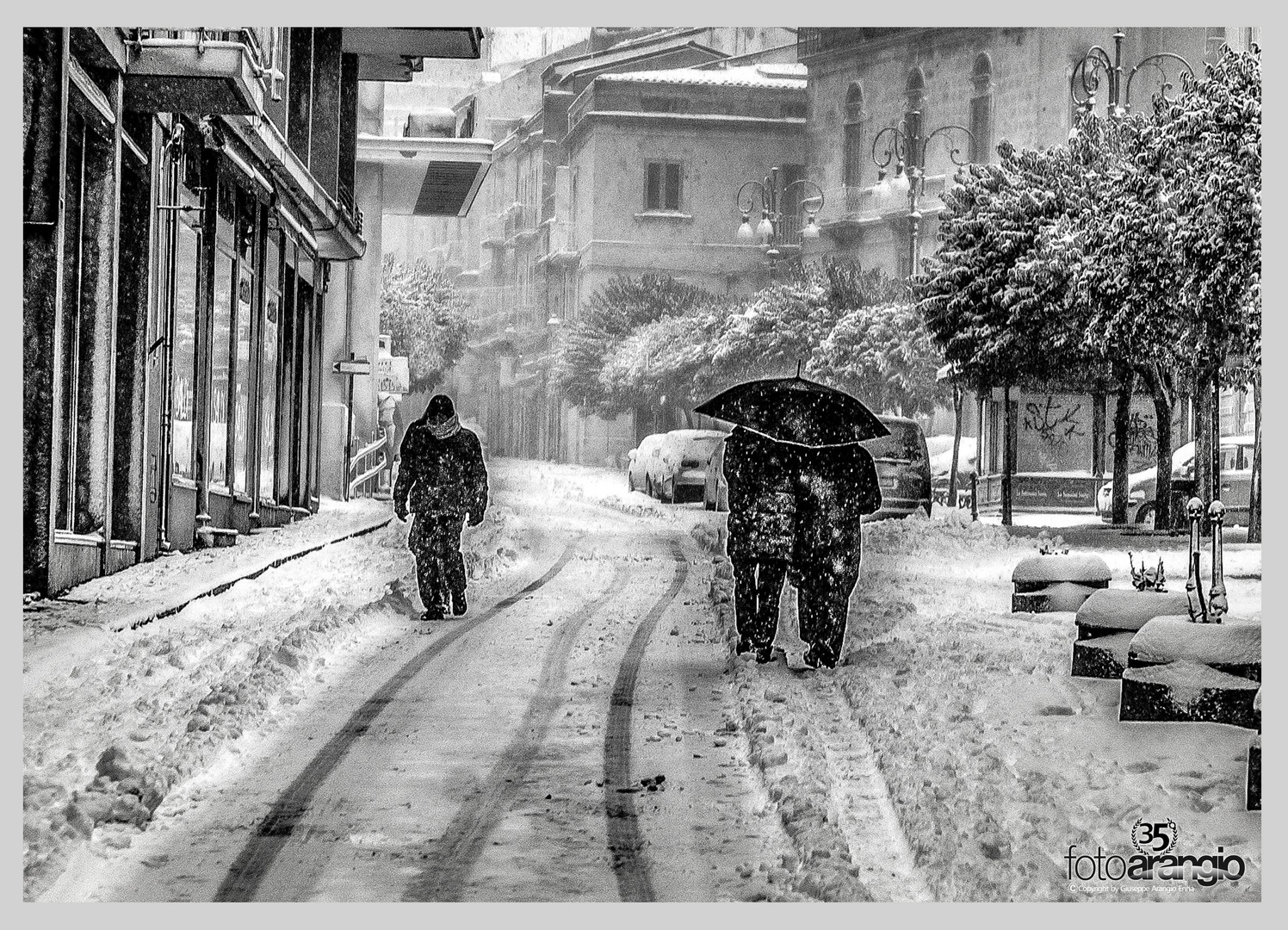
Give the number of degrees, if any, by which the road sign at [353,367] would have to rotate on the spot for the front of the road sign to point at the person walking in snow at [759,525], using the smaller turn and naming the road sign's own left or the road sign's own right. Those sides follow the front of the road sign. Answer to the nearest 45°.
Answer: approximately 45° to the road sign's own left

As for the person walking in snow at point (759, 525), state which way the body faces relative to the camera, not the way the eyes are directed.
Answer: away from the camera

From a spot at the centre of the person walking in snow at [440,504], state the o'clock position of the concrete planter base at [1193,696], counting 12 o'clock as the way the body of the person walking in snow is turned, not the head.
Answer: The concrete planter base is roughly at 10 o'clock from the person walking in snow.

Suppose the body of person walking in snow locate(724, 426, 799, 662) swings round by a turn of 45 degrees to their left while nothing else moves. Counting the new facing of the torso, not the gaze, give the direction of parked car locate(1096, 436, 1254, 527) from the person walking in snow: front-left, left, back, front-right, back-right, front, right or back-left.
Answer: back-right

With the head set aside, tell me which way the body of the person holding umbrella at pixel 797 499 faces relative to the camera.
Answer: away from the camera

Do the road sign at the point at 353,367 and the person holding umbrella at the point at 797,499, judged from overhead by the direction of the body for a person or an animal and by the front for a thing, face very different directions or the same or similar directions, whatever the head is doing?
very different directions
